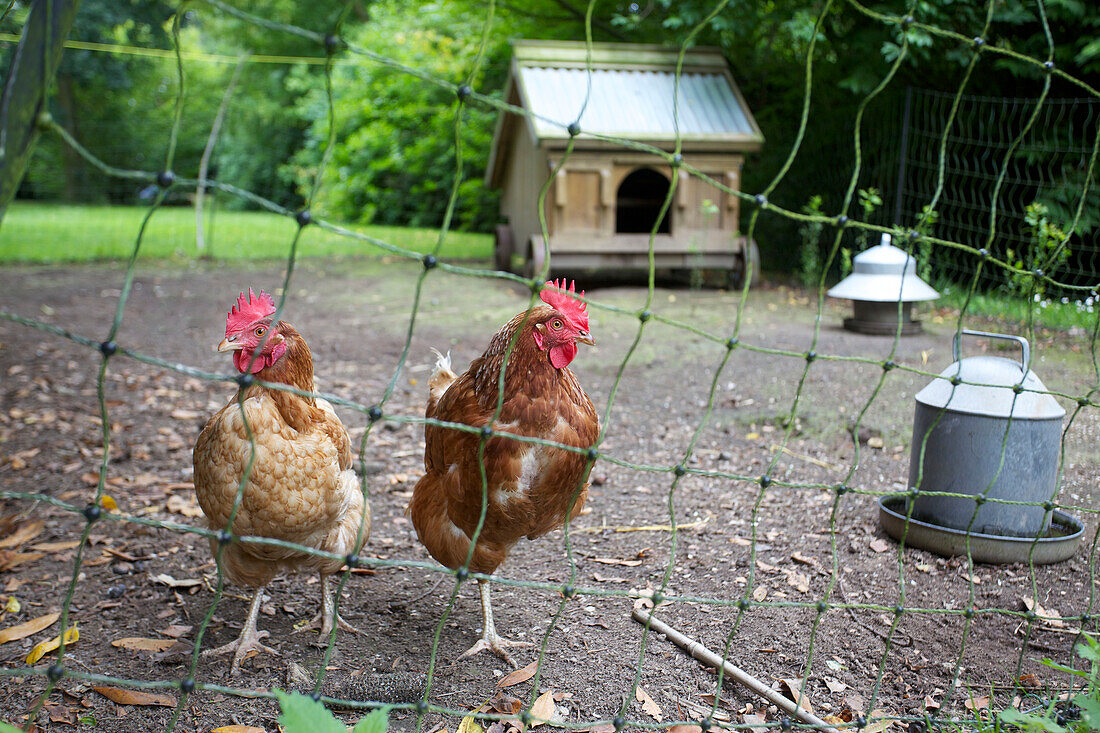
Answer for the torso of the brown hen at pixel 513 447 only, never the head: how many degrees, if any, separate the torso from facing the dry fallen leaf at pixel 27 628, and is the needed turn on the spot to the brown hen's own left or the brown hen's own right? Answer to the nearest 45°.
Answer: approximately 135° to the brown hen's own right

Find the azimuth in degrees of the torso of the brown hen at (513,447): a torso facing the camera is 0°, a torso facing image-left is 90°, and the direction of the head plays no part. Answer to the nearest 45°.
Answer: approximately 315°

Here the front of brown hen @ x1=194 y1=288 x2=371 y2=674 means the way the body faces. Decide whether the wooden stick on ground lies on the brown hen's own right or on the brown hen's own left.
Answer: on the brown hen's own left

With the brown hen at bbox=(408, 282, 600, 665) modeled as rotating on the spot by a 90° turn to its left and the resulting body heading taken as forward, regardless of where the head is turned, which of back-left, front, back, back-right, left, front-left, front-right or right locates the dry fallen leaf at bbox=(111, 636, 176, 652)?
back-left

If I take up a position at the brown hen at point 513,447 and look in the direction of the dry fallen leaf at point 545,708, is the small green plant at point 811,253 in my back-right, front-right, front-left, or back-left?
back-left

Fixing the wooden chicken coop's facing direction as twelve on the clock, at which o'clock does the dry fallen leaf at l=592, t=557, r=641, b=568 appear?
The dry fallen leaf is roughly at 12 o'clock from the wooden chicken coop.

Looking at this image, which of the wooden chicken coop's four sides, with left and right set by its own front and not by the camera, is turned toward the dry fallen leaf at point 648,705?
front

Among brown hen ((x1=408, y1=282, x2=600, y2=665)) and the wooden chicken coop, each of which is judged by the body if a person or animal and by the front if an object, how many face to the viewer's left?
0

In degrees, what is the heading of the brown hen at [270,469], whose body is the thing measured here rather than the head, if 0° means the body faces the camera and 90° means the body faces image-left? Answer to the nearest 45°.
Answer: approximately 45°

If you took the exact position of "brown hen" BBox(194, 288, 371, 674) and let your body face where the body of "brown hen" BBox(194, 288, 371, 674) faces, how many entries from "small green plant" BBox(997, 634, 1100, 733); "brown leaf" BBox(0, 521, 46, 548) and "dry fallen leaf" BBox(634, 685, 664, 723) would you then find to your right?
1

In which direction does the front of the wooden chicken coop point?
toward the camera
